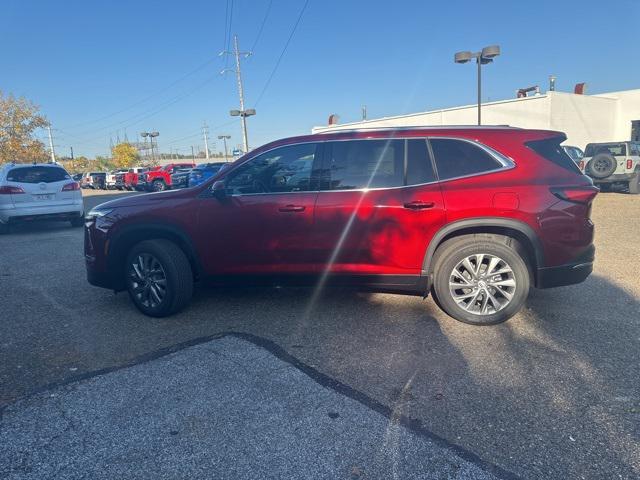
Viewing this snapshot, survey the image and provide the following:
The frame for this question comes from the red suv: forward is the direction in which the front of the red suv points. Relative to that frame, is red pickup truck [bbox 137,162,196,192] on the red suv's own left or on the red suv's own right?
on the red suv's own right

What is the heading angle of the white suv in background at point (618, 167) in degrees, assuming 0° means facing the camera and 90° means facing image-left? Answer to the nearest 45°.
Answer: approximately 225°

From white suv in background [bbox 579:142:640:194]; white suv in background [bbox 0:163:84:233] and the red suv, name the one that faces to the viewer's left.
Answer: the red suv

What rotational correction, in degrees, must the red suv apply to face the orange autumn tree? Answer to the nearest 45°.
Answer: approximately 45° to its right

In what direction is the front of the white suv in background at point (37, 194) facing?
away from the camera

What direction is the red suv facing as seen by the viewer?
to the viewer's left

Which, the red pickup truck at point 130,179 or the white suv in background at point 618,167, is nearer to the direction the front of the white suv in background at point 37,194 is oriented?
the red pickup truck

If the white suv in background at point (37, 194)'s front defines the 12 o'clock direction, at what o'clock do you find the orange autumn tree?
The orange autumn tree is roughly at 12 o'clock from the white suv in background.

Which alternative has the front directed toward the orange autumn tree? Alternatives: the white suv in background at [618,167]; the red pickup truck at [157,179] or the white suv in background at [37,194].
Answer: the white suv in background at [37,194]

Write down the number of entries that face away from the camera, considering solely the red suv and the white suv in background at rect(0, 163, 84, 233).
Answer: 1

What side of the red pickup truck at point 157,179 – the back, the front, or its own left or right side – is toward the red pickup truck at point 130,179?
right

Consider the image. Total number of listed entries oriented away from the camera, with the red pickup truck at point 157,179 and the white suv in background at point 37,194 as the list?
1

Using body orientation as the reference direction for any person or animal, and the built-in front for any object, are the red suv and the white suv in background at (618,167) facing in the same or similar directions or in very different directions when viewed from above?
very different directions

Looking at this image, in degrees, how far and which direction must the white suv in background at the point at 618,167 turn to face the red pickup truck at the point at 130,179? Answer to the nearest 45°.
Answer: approximately 135° to its left

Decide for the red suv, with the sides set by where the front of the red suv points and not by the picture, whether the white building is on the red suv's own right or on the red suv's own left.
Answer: on the red suv's own right
